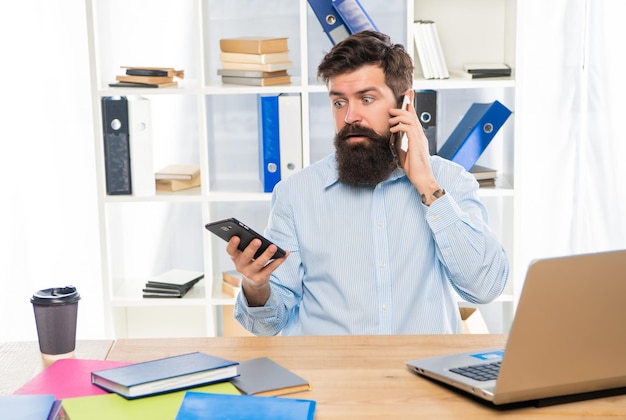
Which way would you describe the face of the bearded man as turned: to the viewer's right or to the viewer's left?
to the viewer's left

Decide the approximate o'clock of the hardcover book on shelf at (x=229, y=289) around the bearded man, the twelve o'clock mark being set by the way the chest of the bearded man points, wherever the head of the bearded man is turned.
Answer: The hardcover book on shelf is roughly at 5 o'clock from the bearded man.

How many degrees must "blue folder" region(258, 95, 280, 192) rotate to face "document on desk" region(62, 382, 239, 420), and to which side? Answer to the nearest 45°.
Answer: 0° — it already faces it

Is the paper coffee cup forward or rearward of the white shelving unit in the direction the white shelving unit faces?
forward

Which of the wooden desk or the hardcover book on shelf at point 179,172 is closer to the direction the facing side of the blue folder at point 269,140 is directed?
the wooden desk

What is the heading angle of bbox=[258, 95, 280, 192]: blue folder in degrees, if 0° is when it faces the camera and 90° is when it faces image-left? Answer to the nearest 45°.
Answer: approximately 0°

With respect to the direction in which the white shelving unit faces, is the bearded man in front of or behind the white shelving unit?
in front

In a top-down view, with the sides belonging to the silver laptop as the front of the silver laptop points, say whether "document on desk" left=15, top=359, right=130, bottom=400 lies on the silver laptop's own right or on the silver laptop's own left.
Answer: on the silver laptop's own left

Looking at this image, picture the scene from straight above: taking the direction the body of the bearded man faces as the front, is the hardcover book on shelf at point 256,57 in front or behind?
behind
